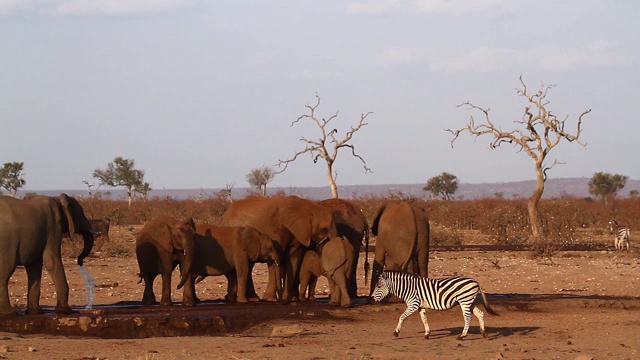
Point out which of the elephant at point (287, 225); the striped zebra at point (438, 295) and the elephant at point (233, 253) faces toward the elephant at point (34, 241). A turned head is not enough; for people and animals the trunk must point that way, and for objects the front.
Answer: the striped zebra

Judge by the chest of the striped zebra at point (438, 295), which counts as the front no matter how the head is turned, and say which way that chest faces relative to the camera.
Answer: to the viewer's left

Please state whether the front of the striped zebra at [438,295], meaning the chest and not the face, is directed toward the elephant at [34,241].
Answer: yes

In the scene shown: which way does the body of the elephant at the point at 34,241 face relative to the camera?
to the viewer's right

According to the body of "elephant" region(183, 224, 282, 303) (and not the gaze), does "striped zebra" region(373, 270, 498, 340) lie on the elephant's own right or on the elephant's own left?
on the elephant's own right

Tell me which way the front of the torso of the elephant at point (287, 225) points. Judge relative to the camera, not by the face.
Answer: to the viewer's right

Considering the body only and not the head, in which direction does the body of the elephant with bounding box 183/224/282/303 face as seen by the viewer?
to the viewer's right

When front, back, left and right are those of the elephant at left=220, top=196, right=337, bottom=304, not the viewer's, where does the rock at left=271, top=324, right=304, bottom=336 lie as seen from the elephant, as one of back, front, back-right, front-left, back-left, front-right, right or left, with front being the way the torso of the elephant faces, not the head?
right
